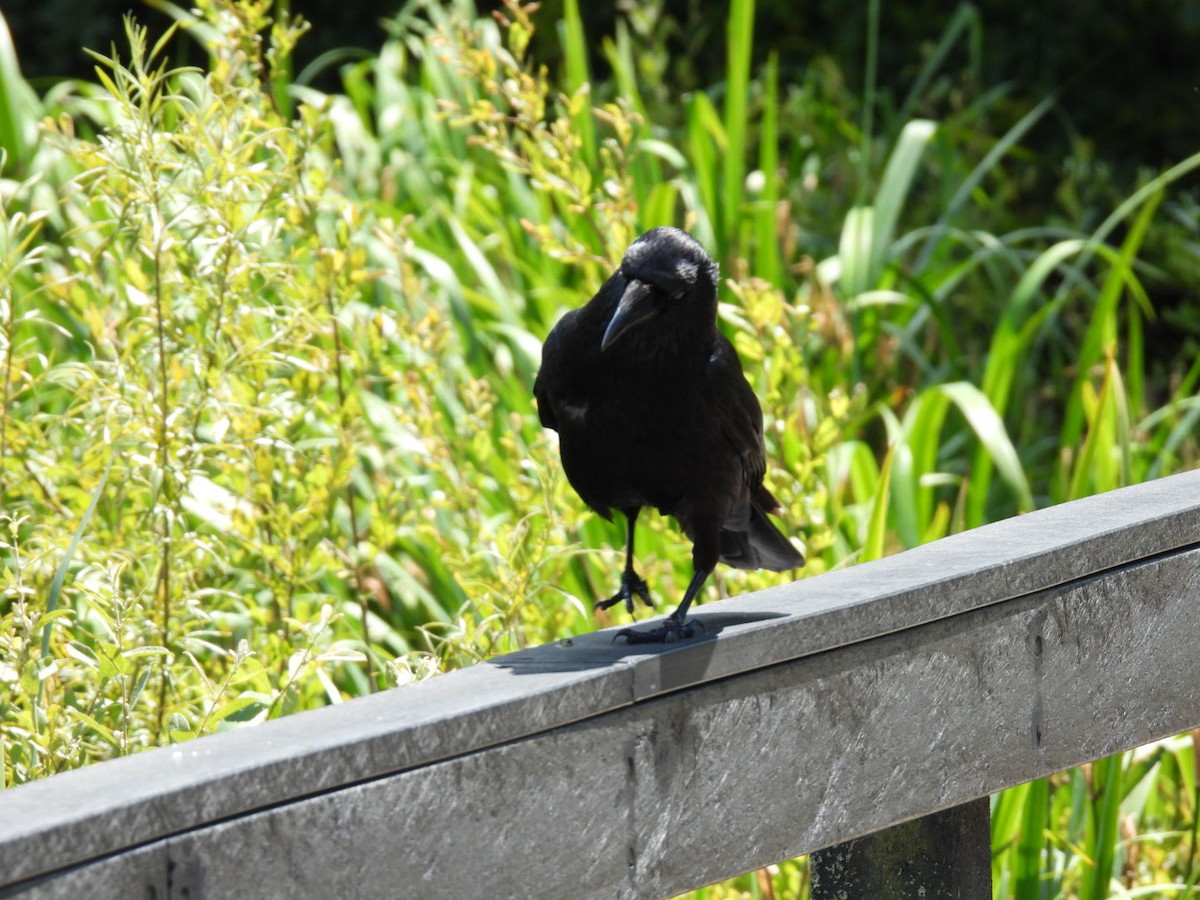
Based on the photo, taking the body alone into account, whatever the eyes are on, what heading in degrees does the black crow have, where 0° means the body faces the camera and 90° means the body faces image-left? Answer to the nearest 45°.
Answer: approximately 45°

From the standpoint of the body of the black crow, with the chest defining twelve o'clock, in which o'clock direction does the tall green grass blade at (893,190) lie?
The tall green grass blade is roughly at 5 o'clock from the black crow.

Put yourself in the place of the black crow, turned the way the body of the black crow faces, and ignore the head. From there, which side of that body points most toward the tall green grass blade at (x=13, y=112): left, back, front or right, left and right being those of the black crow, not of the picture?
right

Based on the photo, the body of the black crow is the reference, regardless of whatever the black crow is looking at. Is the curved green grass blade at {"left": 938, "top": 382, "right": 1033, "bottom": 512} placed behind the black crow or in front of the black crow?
behind

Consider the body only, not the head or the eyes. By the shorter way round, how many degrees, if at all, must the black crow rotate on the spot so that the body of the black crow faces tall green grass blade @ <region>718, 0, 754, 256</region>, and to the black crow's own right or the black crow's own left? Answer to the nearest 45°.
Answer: approximately 135° to the black crow's own right

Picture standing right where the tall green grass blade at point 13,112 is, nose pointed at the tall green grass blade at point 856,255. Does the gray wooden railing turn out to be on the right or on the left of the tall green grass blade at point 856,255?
right

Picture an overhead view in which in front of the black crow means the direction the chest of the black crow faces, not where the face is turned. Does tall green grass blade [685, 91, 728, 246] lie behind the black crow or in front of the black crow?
behind

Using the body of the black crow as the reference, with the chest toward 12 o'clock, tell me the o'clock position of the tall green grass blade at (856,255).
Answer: The tall green grass blade is roughly at 5 o'clock from the black crow.
